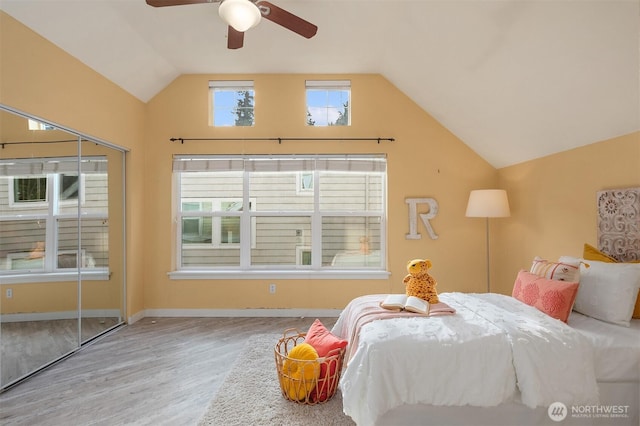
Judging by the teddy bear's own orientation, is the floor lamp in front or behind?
behind

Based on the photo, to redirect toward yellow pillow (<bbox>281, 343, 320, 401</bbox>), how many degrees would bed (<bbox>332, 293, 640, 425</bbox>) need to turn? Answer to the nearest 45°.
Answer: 0° — it already faces it

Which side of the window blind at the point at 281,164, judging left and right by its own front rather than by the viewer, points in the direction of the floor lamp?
left

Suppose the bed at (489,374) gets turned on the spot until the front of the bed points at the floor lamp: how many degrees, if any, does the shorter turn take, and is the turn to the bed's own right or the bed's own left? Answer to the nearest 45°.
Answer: approximately 90° to the bed's own right

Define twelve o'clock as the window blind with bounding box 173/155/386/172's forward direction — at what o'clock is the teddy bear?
The teddy bear is roughly at 11 o'clock from the window blind.

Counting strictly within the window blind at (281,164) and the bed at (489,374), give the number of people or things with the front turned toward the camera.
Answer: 1

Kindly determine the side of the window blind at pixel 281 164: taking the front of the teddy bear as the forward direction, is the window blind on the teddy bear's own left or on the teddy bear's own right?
on the teddy bear's own right

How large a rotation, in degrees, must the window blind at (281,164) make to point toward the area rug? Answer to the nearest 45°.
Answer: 0° — it already faces it

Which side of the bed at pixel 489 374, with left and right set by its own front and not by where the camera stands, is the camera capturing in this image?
left

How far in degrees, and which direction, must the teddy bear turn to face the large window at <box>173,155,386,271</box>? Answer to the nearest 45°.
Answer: approximately 90° to its right
